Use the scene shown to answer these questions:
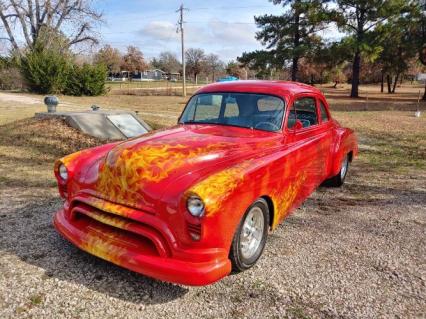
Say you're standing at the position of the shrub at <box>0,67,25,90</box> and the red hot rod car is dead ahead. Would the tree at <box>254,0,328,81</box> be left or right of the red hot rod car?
left

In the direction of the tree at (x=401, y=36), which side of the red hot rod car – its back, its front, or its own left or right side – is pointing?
back

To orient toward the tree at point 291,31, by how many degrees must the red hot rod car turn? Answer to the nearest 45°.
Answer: approximately 135° to its right

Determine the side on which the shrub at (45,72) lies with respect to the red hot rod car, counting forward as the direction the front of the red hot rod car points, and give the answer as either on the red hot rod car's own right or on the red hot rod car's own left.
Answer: on the red hot rod car's own right

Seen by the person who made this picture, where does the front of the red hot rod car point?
facing the viewer and to the left of the viewer

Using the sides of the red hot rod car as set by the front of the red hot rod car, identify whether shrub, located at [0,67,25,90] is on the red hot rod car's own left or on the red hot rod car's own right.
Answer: on the red hot rod car's own right

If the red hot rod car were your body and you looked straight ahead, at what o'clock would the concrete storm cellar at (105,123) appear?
The concrete storm cellar is roughly at 4 o'clock from the red hot rod car.

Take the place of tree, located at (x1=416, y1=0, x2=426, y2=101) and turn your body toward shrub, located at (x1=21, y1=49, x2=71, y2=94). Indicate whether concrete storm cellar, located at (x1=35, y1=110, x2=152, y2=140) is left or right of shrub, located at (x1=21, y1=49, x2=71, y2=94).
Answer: left

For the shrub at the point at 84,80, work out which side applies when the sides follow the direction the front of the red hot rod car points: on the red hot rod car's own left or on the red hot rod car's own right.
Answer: on the red hot rod car's own right
